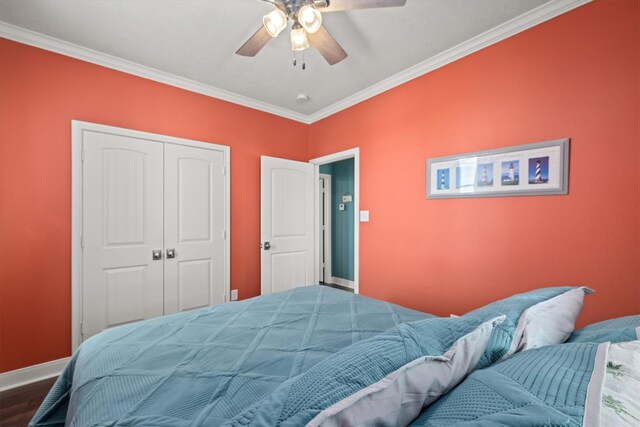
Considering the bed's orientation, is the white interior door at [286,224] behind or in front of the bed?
in front

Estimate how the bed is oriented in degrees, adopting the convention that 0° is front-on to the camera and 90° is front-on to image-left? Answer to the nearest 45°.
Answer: approximately 135°
